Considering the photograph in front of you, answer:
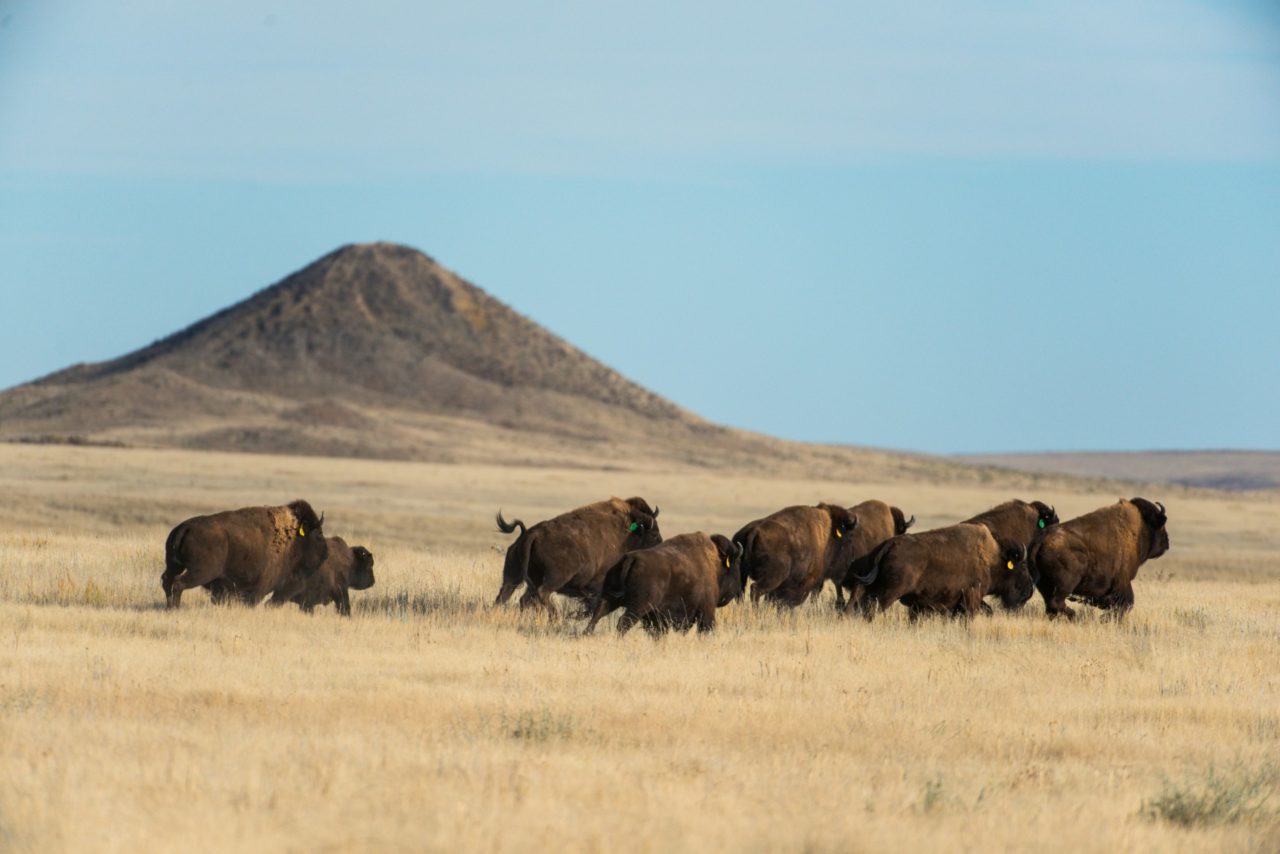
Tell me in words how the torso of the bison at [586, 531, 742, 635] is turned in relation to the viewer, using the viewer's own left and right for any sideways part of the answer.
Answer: facing away from the viewer and to the right of the viewer

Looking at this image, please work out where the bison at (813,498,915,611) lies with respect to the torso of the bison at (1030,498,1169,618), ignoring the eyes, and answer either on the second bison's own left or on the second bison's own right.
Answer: on the second bison's own left

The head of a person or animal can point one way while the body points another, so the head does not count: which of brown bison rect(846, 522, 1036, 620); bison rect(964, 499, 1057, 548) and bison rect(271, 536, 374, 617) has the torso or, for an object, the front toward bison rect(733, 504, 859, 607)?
bison rect(271, 536, 374, 617)

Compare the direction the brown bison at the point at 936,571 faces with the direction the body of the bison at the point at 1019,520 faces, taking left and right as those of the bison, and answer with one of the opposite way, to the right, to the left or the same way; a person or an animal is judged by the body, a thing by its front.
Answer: the same way

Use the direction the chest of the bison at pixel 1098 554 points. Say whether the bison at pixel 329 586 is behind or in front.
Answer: behind

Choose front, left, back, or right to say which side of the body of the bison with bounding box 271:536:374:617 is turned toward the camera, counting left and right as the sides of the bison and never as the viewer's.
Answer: right

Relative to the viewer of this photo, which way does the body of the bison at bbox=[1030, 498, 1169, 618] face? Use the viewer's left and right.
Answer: facing away from the viewer and to the right of the viewer

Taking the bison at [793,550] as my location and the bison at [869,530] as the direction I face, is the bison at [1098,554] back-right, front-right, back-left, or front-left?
front-right

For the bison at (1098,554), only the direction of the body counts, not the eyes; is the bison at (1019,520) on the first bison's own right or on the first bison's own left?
on the first bison's own left

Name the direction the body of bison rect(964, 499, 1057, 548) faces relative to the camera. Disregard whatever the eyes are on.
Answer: to the viewer's right

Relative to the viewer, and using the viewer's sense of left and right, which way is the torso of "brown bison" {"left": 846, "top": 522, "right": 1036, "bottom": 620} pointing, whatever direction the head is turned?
facing to the right of the viewer

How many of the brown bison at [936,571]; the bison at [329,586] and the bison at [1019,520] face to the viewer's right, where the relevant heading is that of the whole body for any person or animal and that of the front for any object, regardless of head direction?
3

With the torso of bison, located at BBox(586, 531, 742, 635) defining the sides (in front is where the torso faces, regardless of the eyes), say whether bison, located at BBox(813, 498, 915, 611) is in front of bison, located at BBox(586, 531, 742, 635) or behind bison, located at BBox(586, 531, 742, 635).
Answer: in front

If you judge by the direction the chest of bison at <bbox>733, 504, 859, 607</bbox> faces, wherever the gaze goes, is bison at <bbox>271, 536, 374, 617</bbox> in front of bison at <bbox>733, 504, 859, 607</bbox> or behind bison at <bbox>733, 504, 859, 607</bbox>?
behind

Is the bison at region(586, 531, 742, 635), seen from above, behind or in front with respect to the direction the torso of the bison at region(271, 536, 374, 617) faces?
in front
